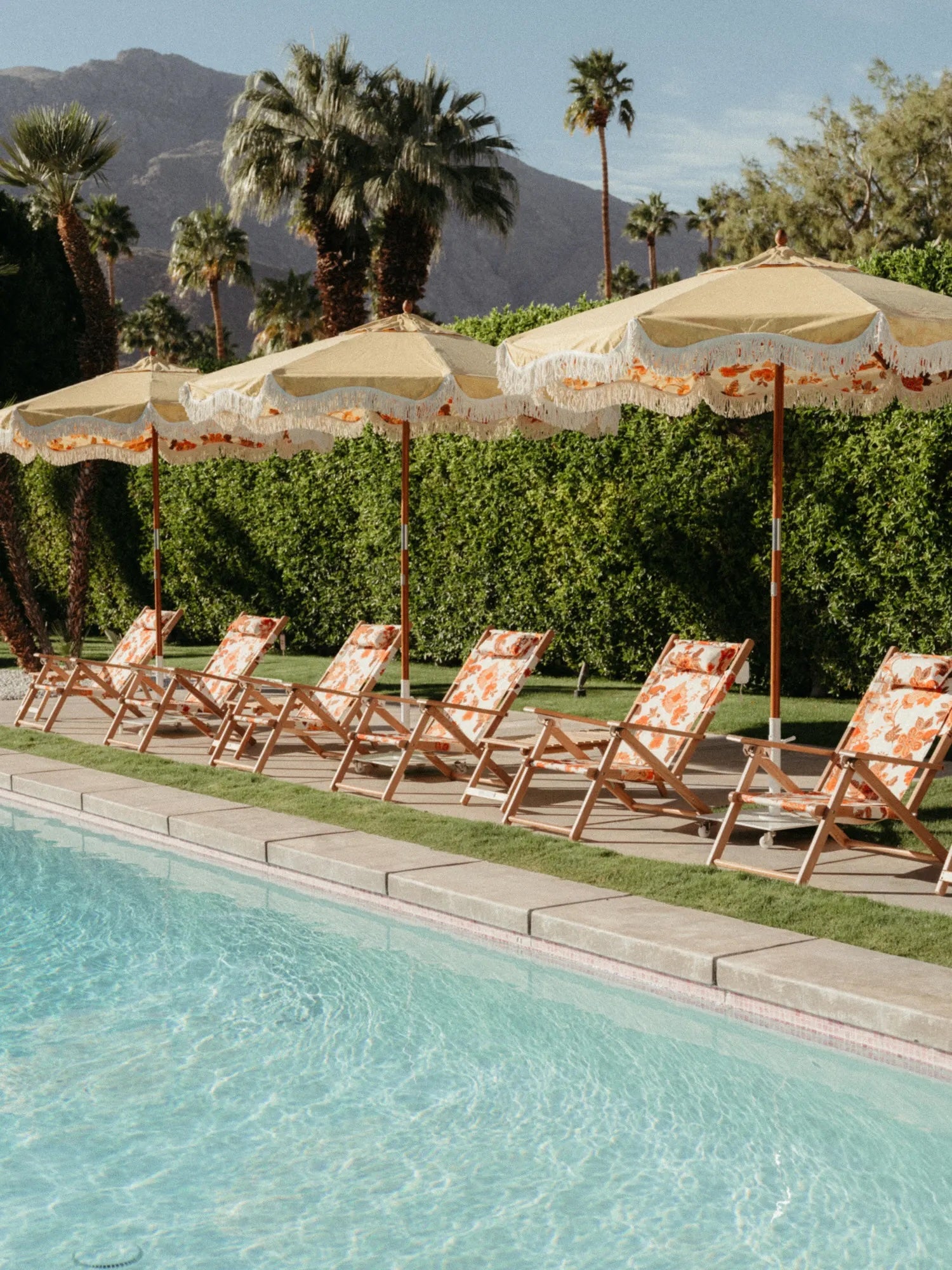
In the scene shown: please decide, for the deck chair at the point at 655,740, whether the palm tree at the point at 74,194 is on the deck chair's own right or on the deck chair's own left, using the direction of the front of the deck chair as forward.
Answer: on the deck chair's own right

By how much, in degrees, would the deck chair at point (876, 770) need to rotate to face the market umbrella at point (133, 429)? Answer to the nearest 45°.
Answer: approximately 90° to its right

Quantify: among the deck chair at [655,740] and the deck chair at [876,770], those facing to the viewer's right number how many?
0

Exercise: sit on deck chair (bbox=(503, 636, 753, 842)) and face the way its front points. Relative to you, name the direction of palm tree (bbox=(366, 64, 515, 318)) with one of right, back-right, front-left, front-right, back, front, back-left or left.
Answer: back-right

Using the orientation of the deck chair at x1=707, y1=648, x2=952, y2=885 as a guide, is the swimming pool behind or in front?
in front

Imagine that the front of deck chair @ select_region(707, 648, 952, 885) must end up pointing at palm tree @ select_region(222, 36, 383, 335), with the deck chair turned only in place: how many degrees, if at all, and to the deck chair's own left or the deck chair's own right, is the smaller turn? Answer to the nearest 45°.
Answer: approximately 90° to the deck chair's own right

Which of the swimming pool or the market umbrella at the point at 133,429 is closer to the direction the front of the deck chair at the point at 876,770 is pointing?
the swimming pool

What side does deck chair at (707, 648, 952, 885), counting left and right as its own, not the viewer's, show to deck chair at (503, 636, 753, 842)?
right

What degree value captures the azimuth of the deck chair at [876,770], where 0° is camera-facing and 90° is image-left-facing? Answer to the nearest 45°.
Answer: approximately 45°

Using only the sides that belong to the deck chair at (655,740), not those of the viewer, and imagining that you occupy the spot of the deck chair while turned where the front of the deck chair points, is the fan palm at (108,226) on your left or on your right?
on your right

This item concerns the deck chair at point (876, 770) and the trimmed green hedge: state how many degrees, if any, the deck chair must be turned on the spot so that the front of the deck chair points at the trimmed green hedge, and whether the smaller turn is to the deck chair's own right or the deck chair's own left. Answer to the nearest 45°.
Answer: approximately 135° to the deck chair's own right

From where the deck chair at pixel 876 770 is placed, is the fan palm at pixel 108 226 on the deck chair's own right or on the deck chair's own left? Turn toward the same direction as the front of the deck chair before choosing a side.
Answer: on the deck chair's own right

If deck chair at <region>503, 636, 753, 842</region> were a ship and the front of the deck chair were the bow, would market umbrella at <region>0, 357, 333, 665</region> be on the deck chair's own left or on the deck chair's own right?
on the deck chair's own right
